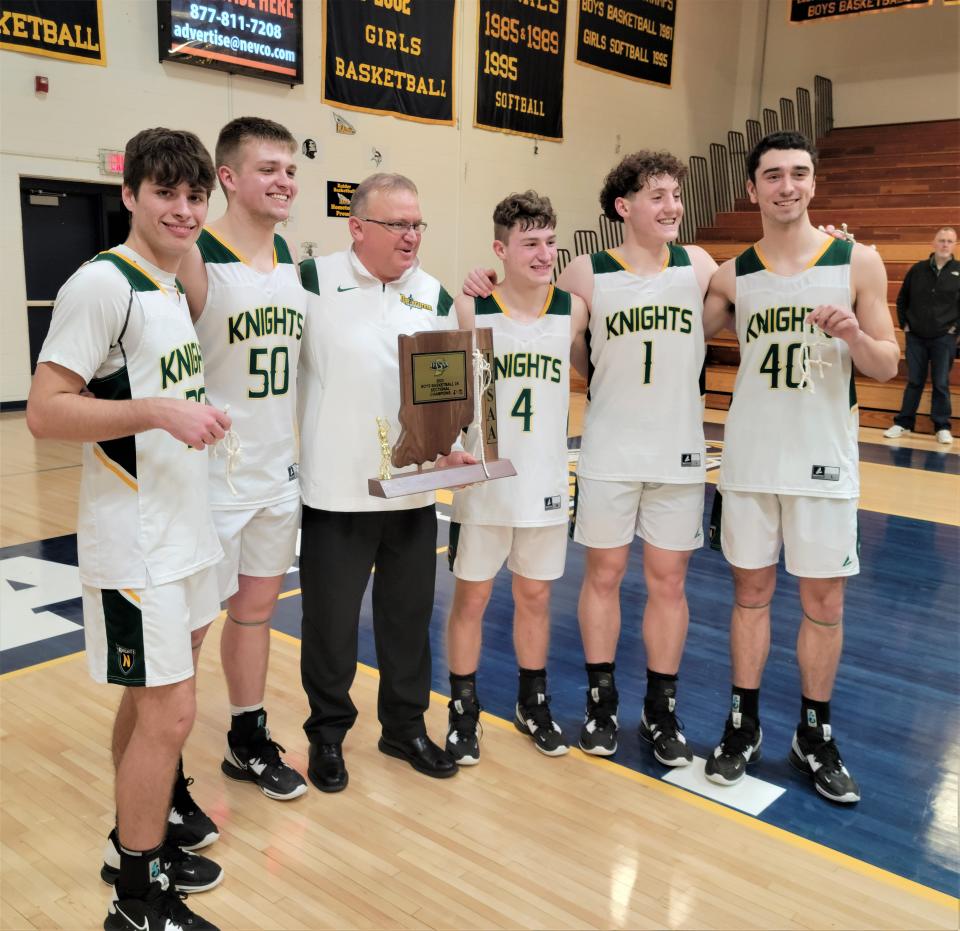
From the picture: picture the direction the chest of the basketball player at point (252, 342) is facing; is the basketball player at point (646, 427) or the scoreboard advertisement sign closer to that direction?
the basketball player

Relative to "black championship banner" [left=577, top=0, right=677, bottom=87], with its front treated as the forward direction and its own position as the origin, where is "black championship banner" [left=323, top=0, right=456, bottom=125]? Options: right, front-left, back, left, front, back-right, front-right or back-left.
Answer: right

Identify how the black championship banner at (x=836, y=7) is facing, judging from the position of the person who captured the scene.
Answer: facing the viewer and to the left of the viewer

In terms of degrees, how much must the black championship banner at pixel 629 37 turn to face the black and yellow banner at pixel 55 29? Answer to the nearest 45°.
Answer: approximately 90° to its right

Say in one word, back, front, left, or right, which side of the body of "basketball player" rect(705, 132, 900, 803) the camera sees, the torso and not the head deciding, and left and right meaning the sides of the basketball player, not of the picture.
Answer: front

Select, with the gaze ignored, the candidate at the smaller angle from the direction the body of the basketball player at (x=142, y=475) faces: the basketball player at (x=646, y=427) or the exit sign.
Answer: the basketball player

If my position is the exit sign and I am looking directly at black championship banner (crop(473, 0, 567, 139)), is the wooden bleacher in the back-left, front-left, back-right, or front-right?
front-right

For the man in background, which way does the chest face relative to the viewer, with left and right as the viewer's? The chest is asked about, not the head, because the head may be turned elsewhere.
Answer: facing the viewer

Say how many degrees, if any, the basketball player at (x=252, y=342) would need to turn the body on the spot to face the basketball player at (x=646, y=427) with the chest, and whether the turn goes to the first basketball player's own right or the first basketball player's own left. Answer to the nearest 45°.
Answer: approximately 45° to the first basketball player's own left

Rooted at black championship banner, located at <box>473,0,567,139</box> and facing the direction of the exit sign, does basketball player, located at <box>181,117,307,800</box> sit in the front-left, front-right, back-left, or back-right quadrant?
front-left

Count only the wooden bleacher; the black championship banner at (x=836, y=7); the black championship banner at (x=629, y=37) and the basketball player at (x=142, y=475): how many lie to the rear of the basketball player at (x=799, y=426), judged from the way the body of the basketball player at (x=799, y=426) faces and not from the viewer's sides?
3

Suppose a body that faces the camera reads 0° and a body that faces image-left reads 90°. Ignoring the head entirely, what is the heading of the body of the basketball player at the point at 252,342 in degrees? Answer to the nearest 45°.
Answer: approximately 315°

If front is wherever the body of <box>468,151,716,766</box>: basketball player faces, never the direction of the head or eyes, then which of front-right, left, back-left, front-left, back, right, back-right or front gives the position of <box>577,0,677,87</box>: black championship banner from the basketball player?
back

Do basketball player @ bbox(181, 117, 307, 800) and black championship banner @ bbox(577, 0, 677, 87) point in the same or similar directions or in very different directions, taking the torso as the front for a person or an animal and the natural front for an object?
same or similar directions

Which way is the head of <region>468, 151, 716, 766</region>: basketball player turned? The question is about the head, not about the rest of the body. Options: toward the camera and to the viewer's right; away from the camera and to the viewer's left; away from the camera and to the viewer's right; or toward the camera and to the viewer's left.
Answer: toward the camera and to the viewer's right
